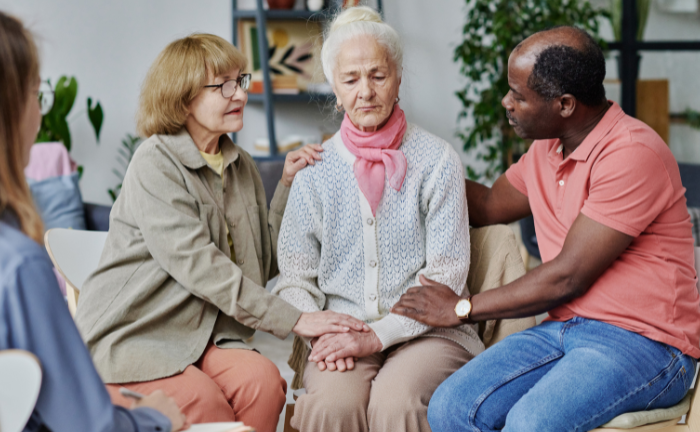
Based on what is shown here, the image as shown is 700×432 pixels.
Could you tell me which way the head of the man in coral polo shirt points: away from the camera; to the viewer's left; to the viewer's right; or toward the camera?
to the viewer's left

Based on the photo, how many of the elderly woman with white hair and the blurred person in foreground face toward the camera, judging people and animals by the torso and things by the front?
1

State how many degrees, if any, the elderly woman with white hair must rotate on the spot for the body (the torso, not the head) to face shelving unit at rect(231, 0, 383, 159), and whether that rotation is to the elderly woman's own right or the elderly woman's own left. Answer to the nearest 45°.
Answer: approximately 180°

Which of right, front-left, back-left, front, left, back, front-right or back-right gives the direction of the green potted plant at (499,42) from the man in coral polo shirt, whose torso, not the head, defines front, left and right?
back-right

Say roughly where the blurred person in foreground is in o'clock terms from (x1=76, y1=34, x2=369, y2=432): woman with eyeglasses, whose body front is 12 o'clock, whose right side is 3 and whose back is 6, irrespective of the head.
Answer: The blurred person in foreground is roughly at 2 o'clock from the woman with eyeglasses.

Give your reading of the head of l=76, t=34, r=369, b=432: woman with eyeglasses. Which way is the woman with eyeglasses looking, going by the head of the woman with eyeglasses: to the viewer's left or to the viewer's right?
to the viewer's right

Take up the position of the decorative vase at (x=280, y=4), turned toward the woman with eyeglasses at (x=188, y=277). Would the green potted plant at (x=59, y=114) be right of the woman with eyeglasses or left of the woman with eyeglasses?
right

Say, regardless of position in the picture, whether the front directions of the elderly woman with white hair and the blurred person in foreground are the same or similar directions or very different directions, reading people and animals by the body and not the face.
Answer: very different directions

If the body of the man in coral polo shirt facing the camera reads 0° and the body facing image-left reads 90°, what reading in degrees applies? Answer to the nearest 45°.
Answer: approximately 45°

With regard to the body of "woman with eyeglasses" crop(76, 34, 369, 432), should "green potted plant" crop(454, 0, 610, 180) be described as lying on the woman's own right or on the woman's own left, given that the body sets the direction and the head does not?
on the woman's own left

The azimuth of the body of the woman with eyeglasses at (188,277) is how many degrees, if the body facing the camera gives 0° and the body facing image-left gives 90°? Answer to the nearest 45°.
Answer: approximately 315°
